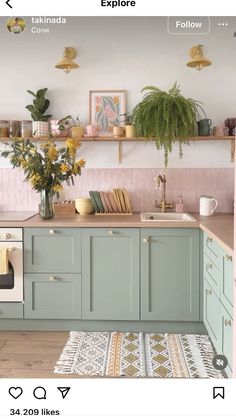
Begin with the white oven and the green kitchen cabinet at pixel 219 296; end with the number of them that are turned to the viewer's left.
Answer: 1

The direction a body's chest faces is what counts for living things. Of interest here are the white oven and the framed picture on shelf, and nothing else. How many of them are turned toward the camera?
2

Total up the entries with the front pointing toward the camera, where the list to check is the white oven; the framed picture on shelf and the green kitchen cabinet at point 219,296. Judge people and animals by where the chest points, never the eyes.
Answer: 2

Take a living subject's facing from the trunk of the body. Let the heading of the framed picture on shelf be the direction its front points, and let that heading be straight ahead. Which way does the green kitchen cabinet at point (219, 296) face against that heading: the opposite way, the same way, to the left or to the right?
to the right

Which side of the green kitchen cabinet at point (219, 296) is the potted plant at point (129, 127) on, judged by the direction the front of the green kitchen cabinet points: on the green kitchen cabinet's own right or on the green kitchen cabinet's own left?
on the green kitchen cabinet's own right

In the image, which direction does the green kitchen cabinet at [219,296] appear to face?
to the viewer's left

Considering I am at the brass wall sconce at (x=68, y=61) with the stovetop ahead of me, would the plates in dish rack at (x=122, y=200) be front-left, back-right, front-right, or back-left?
back-left

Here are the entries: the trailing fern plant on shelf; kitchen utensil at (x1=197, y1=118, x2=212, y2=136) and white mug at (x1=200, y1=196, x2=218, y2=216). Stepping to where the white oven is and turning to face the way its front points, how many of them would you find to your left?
3

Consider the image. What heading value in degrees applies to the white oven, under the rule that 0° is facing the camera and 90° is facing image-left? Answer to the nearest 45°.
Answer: approximately 0°

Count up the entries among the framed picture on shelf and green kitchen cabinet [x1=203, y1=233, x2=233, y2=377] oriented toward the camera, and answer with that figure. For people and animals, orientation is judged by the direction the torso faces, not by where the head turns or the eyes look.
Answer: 1

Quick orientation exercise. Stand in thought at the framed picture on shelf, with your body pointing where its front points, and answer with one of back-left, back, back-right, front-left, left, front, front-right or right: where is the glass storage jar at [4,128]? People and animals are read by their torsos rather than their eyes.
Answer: right
